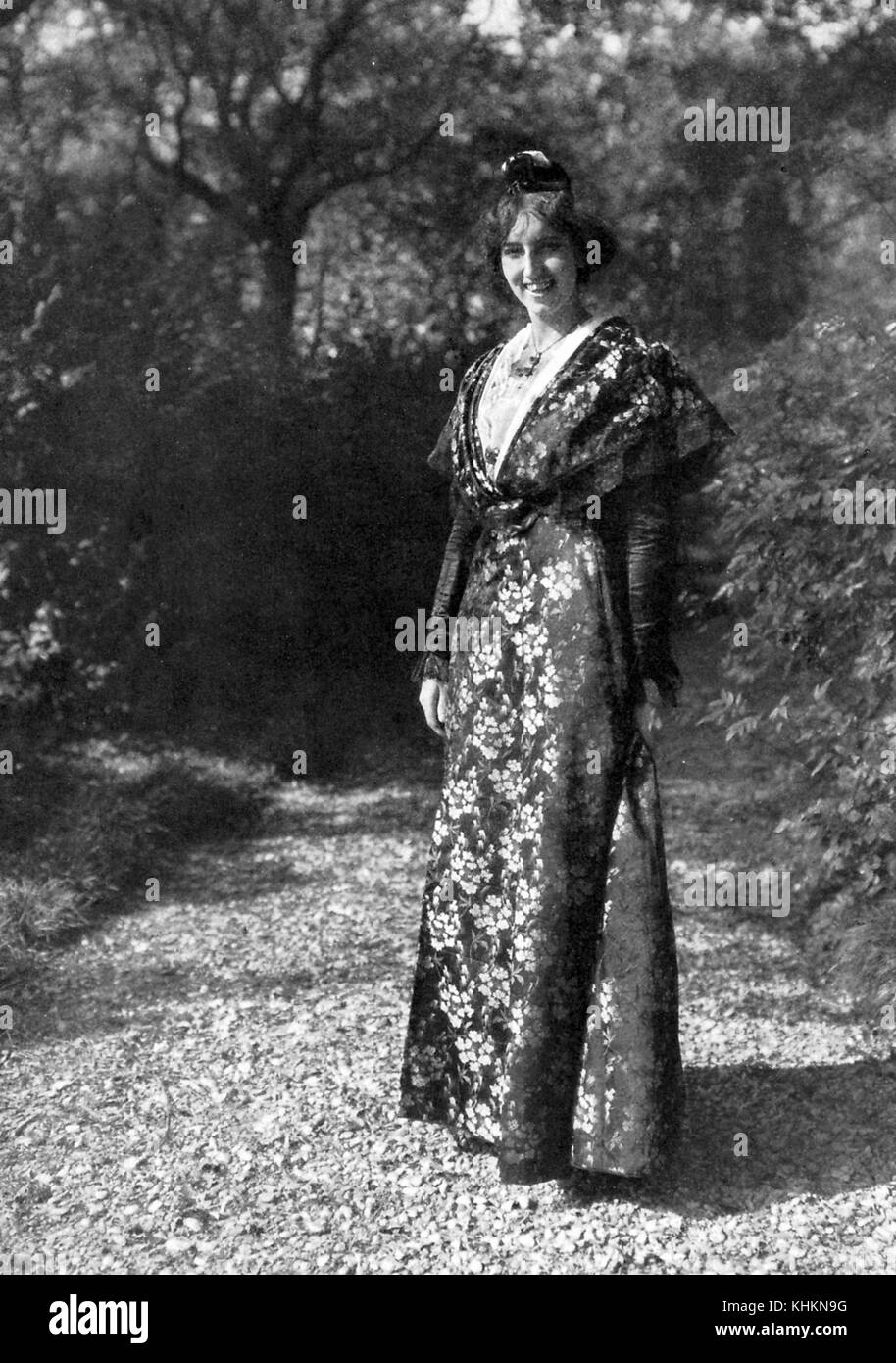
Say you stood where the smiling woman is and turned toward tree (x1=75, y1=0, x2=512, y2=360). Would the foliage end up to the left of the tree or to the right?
right

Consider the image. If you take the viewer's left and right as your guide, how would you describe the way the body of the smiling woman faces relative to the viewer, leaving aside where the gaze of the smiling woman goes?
facing the viewer and to the left of the viewer

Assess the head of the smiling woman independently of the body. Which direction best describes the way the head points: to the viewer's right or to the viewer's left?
to the viewer's left

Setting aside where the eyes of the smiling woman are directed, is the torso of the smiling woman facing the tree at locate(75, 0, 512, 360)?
no

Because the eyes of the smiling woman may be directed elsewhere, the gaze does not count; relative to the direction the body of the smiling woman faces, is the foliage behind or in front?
behind
